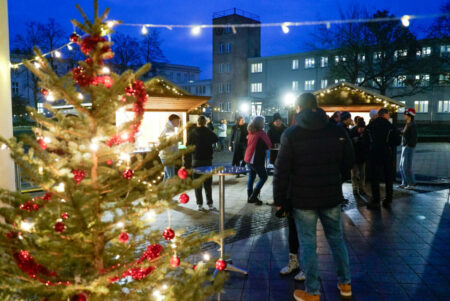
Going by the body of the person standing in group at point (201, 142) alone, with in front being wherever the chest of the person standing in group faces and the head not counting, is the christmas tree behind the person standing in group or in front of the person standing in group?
behind

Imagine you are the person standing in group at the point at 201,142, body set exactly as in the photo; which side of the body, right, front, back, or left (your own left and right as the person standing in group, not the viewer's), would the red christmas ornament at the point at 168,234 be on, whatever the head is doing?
back

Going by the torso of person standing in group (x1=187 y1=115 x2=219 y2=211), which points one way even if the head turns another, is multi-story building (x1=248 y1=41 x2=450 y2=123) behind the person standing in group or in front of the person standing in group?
in front

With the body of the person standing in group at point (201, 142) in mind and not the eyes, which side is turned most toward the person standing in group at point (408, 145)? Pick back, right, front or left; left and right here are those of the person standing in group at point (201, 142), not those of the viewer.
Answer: right

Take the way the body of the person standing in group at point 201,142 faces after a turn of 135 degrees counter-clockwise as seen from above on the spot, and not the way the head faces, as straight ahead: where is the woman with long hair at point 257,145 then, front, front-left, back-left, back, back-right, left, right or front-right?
back-left

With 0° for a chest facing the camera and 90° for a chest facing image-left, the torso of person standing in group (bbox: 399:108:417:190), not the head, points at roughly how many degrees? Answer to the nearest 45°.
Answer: approximately 90°

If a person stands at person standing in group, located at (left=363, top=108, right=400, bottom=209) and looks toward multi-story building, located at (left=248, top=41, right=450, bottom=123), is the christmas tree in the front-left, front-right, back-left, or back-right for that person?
back-left

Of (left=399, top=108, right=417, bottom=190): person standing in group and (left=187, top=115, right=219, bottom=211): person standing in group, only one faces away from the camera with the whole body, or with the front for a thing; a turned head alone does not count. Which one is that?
(left=187, top=115, right=219, bottom=211): person standing in group

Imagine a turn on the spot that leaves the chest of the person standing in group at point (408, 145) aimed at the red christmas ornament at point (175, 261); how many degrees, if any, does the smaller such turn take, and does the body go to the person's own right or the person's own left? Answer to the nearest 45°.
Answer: approximately 90° to the person's own left

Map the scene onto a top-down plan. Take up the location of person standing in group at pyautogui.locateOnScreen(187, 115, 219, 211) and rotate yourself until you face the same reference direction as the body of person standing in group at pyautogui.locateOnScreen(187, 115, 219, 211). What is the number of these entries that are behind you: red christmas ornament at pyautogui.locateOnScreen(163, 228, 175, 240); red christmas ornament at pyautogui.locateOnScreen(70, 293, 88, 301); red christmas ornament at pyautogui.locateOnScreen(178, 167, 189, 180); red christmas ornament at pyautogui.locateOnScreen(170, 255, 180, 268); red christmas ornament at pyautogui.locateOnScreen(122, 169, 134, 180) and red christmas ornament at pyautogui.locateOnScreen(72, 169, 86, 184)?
6

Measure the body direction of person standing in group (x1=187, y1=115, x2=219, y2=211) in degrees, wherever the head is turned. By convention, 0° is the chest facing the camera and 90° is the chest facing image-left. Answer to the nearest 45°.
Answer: approximately 180°

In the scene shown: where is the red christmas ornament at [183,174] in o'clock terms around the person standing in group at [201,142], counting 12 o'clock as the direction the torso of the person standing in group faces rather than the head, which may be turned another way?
The red christmas ornament is roughly at 6 o'clock from the person standing in group.
